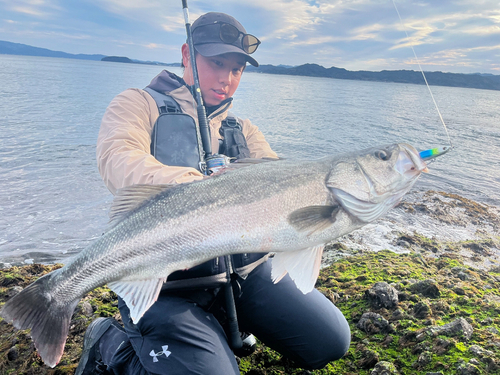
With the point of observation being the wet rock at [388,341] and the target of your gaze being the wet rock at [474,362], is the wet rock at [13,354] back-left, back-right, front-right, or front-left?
back-right

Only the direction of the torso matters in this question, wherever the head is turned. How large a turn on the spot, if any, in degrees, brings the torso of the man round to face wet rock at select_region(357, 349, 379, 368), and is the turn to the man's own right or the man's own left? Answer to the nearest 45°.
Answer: approximately 45° to the man's own left

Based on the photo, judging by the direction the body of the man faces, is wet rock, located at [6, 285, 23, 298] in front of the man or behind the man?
behind

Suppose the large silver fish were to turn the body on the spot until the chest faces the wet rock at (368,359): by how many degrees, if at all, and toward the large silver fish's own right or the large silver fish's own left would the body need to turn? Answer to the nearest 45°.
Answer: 0° — it already faces it

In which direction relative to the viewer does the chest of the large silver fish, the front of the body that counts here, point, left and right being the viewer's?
facing to the right of the viewer

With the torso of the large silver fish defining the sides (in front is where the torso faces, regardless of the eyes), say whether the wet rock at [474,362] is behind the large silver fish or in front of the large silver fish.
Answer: in front

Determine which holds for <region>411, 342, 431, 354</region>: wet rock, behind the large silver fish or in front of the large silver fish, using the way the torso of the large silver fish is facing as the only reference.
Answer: in front

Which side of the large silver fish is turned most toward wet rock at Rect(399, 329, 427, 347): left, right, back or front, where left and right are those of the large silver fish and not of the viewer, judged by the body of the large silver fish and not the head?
front

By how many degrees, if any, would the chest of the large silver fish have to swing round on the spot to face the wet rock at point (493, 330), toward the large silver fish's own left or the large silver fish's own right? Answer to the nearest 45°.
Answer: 0° — it already faces it

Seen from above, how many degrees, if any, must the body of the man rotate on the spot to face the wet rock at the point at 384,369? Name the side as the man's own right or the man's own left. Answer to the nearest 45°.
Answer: approximately 45° to the man's own left

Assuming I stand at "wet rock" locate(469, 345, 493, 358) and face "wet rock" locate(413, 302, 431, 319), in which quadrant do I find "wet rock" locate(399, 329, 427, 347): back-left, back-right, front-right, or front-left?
front-left

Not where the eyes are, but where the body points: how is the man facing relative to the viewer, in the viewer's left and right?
facing the viewer and to the right of the viewer
